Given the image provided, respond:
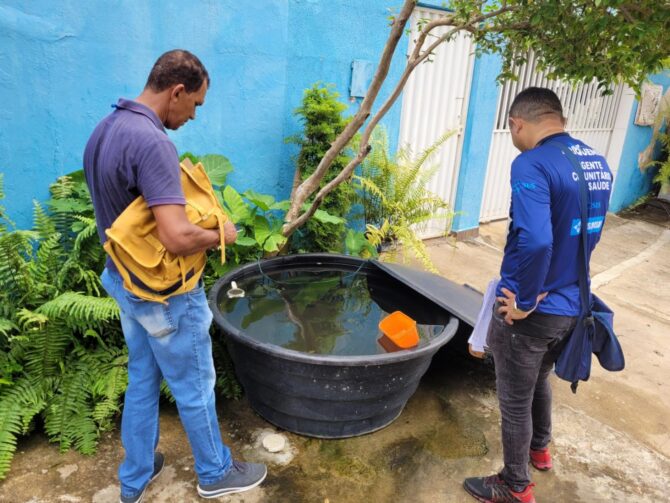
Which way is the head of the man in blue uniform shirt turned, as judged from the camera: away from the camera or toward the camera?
away from the camera

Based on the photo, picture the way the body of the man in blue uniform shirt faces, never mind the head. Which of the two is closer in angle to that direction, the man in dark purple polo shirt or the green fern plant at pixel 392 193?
the green fern plant

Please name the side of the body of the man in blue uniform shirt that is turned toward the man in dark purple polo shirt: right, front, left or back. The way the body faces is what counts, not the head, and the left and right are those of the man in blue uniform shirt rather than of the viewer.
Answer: left

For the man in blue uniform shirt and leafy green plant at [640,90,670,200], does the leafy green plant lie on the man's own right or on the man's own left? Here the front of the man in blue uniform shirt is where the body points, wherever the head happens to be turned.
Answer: on the man's own right

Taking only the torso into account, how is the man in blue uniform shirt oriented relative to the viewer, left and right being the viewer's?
facing away from the viewer and to the left of the viewer

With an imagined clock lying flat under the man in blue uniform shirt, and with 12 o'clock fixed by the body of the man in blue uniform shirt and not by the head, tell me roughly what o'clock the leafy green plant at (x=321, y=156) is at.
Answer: The leafy green plant is roughly at 12 o'clock from the man in blue uniform shirt.

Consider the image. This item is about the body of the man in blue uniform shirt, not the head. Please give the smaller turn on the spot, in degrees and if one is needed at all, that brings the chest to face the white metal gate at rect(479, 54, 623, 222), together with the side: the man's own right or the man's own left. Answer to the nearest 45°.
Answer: approximately 45° to the man's own right

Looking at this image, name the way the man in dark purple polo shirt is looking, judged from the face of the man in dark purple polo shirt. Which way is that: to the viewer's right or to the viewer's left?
to the viewer's right

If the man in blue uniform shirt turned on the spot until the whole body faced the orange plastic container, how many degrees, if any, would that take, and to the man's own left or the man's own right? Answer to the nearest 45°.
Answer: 0° — they already face it

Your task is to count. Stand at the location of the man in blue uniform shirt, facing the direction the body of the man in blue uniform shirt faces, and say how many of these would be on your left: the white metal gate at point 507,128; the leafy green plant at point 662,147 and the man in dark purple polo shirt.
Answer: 1
